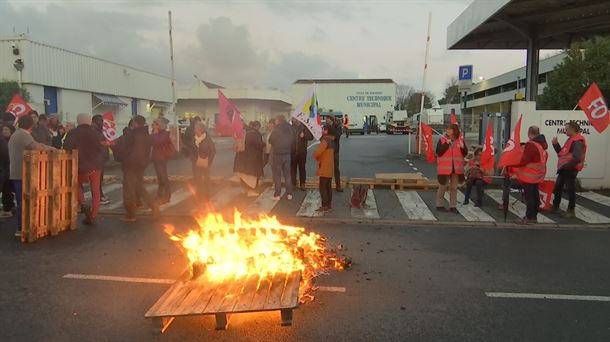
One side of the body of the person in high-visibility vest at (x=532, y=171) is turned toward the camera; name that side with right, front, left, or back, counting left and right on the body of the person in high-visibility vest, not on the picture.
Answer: left

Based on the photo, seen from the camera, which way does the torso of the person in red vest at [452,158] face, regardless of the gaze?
toward the camera

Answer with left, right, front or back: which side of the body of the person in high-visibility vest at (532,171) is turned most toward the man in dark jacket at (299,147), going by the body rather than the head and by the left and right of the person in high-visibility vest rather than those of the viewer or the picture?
front

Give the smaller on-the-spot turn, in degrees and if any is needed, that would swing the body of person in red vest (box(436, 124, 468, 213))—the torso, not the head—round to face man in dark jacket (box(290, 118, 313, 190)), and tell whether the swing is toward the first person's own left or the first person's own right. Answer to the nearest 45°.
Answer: approximately 135° to the first person's own right

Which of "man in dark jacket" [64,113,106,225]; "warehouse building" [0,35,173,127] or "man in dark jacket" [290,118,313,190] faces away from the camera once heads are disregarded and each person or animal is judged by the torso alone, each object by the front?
"man in dark jacket" [64,113,106,225]

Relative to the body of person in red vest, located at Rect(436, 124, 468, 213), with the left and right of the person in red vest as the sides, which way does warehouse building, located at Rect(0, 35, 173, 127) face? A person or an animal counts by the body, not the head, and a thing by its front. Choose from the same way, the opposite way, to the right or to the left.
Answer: to the left

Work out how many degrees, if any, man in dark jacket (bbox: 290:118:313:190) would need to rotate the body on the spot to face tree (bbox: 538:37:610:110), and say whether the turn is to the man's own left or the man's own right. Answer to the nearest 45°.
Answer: approximately 135° to the man's own left

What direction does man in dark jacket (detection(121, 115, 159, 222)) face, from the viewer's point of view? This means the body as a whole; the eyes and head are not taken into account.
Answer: to the viewer's left

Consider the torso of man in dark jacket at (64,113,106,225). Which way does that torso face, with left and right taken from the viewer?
facing away from the viewer
